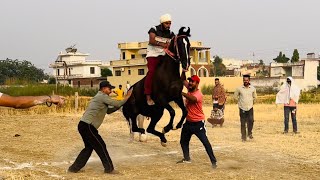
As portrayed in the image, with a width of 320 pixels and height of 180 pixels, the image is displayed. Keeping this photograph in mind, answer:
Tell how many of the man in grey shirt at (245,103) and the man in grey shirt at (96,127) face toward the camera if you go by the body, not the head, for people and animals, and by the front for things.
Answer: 1

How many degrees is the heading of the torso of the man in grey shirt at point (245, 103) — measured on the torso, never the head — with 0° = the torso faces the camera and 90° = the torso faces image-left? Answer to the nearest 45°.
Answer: approximately 0°

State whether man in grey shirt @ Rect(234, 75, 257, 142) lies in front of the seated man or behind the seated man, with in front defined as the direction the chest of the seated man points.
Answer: in front

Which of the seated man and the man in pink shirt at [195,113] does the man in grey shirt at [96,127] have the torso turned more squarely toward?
the man in pink shirt

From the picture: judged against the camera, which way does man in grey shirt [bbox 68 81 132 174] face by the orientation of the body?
to the viewer's right

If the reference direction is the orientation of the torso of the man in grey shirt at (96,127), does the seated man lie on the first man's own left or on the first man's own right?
on the first man's own left

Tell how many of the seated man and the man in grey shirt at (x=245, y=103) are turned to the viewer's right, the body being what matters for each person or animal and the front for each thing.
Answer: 0

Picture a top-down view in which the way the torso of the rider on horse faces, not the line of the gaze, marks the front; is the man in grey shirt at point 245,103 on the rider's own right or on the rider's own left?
on the rider's own left

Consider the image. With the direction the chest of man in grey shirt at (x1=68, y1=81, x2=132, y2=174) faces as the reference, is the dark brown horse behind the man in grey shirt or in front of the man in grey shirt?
in front

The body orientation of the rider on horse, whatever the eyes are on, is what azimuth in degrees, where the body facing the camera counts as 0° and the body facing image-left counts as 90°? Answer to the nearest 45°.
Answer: approximately 315°
